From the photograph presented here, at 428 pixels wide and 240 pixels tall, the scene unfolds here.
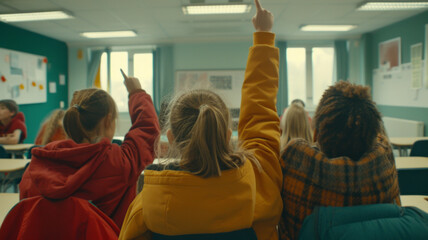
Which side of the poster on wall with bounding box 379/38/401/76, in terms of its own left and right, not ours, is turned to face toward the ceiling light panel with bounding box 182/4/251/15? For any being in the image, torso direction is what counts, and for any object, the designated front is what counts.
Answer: front

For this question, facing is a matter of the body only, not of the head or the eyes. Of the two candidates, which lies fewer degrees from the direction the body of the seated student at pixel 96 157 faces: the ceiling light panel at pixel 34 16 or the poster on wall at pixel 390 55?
the poster on wall

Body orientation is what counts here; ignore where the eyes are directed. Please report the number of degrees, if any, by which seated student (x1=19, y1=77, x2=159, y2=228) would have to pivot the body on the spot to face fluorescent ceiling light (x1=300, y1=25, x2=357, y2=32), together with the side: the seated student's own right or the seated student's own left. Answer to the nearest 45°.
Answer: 0° — they already face it

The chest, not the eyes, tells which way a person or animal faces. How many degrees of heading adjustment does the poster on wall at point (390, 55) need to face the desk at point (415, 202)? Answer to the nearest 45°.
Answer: approximately 45° to its left

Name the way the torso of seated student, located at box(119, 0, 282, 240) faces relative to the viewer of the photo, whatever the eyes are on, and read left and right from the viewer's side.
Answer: facing away from the viewer

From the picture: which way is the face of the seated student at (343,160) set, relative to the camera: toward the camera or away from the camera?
away from the camera

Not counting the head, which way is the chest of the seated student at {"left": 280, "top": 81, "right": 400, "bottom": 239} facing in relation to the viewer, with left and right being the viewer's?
facing away from the viewer

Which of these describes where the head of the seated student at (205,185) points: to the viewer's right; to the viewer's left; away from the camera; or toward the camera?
away from the camera

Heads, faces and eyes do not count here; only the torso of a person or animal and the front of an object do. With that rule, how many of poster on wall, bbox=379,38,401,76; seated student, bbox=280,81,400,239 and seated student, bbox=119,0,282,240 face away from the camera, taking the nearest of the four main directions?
2

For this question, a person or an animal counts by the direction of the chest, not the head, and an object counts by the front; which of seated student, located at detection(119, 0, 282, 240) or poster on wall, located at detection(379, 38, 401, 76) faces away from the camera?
the seated student

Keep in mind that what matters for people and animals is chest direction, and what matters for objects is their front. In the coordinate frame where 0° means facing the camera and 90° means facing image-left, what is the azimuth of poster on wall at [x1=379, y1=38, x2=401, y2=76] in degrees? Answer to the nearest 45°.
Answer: approximately 45°

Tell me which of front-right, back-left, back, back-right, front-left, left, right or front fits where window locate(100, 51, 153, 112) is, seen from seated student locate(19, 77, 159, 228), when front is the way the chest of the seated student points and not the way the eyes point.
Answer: front-left
